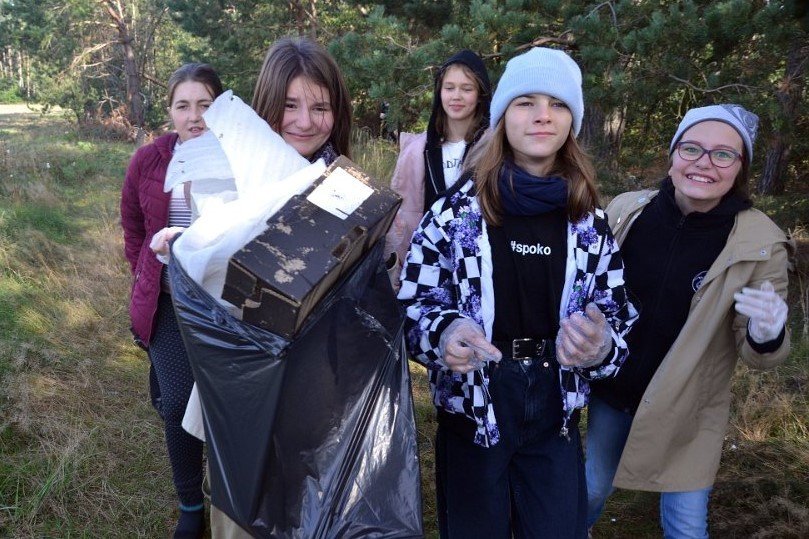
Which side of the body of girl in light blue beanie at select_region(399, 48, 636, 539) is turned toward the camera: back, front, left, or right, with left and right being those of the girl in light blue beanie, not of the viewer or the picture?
front

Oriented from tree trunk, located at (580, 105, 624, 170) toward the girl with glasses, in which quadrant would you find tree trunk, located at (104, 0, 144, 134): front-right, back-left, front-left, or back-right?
back-right

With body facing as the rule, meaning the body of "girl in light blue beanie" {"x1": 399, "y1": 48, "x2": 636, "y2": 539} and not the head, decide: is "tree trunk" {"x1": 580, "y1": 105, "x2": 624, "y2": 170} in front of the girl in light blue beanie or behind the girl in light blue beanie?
behind

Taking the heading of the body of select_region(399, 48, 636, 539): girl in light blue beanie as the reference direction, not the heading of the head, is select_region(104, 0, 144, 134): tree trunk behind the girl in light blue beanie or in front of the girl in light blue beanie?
behind

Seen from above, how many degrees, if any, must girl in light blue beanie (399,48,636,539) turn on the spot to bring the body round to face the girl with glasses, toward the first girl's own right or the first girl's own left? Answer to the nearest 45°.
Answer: approximately 135° to the first girl's own left

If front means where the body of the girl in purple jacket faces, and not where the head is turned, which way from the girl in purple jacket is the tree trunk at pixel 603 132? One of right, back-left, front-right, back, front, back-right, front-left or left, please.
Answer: left

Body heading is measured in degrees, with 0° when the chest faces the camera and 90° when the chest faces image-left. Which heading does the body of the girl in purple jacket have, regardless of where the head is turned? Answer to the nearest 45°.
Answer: approximately 315°

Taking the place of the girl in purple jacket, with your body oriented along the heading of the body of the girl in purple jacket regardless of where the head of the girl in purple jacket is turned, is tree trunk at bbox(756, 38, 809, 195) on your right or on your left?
on your left
